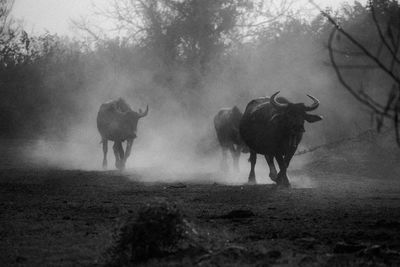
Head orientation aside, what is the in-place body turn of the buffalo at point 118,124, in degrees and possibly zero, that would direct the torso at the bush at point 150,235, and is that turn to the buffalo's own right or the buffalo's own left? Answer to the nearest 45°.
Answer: approximately 45° to the buffalo's own right

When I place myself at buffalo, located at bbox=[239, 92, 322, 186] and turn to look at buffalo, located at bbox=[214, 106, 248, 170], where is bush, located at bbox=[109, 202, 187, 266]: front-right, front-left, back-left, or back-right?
back-left

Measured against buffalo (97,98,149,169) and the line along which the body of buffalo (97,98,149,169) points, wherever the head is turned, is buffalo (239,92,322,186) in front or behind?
in front

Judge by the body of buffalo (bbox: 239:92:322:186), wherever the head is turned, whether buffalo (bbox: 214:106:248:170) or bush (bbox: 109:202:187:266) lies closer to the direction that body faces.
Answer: the bush

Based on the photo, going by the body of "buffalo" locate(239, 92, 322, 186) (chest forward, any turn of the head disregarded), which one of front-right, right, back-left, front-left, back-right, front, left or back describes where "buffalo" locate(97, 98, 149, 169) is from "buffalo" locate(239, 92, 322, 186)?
back

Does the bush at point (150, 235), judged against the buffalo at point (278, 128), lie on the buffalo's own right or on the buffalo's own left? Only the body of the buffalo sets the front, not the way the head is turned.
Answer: on the buffalo's own right

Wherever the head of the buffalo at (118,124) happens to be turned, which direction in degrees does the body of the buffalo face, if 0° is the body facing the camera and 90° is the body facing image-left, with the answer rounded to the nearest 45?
approximately 315°
